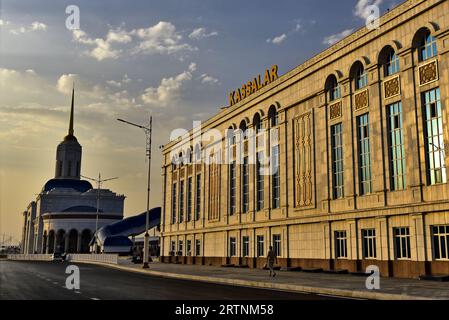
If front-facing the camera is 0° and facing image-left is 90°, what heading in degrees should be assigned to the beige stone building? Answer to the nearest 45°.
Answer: approximately 45°
